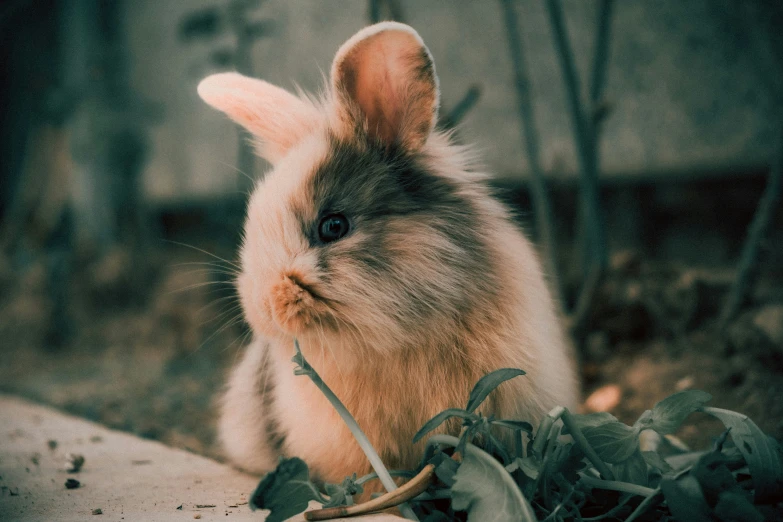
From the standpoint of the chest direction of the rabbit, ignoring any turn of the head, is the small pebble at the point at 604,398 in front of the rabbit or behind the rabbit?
behind

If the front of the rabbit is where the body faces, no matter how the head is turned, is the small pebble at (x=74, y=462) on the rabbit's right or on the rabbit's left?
on the rabbit's right

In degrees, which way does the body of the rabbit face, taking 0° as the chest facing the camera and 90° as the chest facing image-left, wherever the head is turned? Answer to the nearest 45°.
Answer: approximately 45°

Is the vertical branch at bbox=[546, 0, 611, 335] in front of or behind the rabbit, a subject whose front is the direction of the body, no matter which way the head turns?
behind

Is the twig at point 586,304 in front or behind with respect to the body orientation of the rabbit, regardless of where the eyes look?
behind

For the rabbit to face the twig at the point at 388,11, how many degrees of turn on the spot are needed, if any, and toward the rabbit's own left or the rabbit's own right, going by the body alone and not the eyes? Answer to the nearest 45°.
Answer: approximately 135° to the rabbit's own right

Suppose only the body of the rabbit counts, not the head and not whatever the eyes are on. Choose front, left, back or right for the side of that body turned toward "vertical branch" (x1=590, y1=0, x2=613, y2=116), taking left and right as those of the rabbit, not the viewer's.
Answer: back
